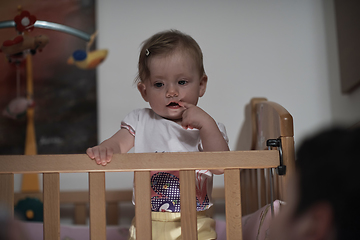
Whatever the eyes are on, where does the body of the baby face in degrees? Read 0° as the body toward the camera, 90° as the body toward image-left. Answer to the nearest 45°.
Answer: approximately 0°
